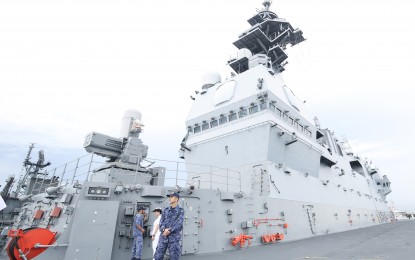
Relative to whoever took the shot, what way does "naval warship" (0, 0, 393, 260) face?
facing the viewer and to the left of the viewer

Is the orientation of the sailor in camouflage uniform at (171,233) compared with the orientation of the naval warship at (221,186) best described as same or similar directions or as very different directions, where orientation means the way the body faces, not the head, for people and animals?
same or similar directions

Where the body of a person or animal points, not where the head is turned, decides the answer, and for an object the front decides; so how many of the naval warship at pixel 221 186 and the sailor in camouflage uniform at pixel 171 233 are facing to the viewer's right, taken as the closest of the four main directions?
0

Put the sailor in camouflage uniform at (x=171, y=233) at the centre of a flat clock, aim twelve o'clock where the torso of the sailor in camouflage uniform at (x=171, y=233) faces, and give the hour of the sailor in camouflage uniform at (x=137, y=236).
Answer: the sailor in camouflage uniform at (x=137, y=236) is roughly at 4 o'clock from the sailor in camouflage uniform at (x=171, y=233).
